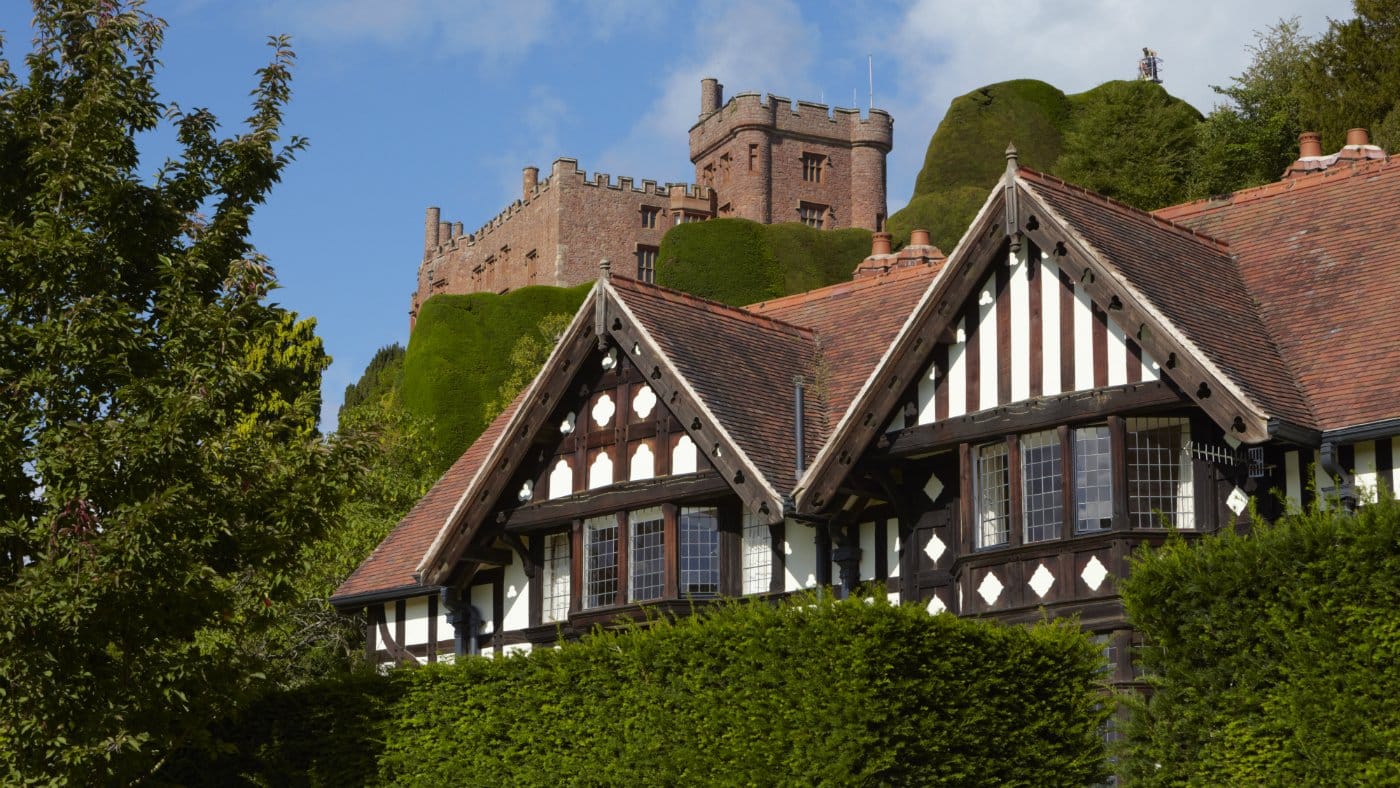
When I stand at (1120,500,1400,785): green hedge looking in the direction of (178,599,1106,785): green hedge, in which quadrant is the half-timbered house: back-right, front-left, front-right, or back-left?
front-right

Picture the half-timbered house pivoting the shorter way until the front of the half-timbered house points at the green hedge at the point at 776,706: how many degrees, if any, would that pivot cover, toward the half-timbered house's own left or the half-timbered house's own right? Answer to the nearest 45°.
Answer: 0° — it already faces it

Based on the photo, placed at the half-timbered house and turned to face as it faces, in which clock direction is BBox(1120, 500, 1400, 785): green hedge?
The green hedge is roughly at 10 o'clock from the half-timbered house.

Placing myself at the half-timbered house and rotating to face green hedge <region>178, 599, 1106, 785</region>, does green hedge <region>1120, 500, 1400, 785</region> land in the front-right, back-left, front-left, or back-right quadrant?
front-left

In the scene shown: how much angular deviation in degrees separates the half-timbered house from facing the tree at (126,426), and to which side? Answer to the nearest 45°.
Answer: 0° — it already faces it

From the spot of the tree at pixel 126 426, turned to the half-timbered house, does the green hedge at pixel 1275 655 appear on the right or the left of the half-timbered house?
right
